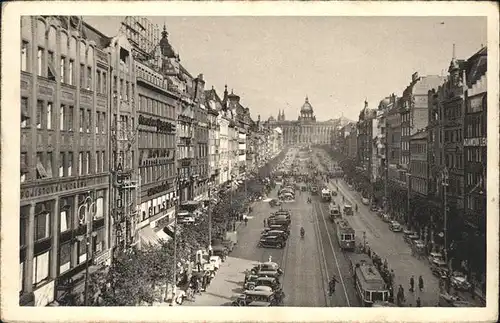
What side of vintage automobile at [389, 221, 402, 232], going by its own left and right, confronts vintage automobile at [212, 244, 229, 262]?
right

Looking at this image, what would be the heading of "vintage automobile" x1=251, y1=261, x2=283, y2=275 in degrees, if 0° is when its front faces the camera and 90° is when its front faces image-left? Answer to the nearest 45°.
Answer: approximately 270°

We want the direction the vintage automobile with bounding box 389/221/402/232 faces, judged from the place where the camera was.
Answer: facing the viewer and to the right of the viewer
